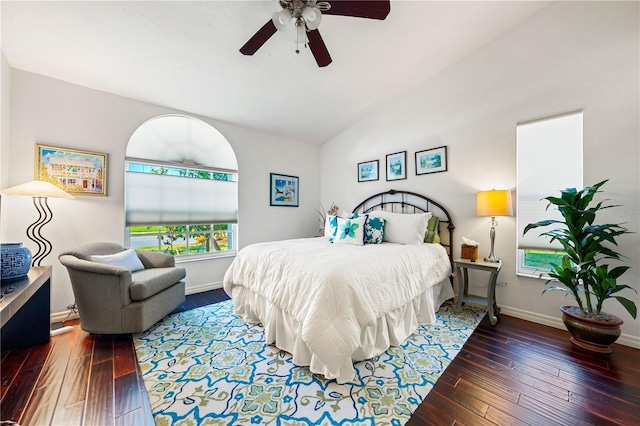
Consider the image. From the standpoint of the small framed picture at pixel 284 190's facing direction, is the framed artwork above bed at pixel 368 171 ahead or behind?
ahead

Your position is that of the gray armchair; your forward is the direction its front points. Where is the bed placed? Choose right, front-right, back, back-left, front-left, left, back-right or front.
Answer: front

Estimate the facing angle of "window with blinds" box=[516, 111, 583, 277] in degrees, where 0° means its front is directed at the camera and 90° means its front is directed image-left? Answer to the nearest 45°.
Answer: approximately 45°

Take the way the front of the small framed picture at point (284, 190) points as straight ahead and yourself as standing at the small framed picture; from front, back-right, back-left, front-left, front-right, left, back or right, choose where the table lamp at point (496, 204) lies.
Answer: front

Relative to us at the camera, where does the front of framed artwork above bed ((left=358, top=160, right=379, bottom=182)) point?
facing the viewer and to the left of the viewer

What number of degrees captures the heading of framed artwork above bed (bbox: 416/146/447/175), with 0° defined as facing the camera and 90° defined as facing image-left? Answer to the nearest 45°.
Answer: approximately 45°

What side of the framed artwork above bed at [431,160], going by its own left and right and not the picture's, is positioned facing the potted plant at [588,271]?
left

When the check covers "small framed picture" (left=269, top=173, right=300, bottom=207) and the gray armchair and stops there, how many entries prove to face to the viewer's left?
0

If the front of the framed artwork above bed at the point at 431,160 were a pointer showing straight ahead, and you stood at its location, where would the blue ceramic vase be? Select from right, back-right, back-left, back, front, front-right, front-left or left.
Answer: front

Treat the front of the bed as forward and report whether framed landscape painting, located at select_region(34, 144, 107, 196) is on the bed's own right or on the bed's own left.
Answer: on the bed's own right
